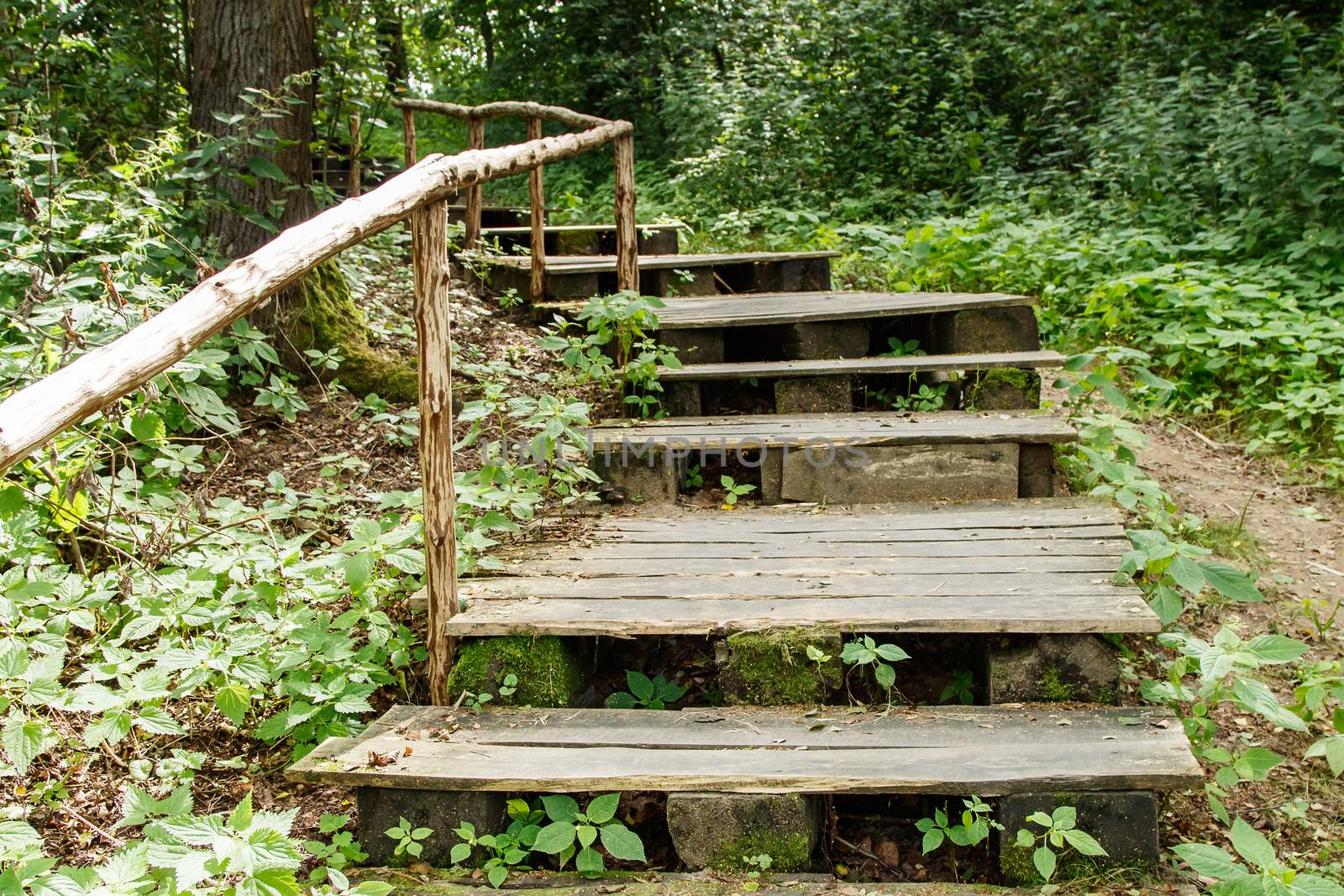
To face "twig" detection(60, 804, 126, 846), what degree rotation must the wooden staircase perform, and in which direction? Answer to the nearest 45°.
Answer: approximately 90° to its right

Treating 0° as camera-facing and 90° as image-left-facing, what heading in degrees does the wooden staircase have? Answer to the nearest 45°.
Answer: approximately 0°

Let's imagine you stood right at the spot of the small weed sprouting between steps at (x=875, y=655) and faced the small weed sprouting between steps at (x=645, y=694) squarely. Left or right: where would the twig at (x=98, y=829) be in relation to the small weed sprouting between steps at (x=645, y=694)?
left

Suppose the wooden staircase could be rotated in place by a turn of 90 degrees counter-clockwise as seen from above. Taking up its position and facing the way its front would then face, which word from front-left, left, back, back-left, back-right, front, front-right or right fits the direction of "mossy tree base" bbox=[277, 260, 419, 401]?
back-left
